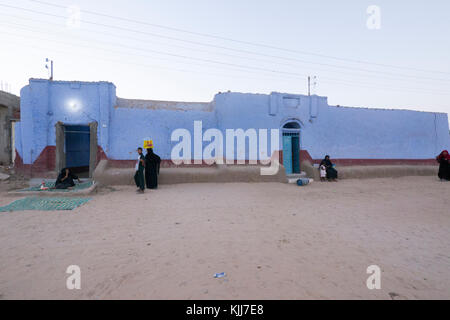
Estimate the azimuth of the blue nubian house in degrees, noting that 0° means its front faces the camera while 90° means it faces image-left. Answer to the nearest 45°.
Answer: approximately 0°

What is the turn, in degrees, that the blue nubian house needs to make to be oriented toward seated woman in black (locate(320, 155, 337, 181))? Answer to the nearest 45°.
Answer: approximately 90° to its left

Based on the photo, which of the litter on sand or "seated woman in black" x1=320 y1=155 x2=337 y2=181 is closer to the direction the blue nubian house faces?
the litter on sand

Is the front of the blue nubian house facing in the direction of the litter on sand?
yes

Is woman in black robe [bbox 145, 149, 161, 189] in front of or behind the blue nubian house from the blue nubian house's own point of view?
in front
